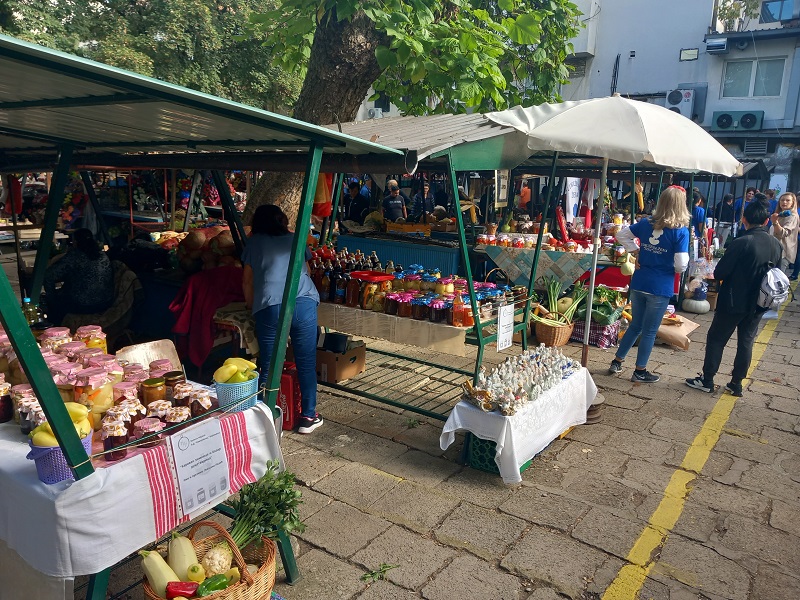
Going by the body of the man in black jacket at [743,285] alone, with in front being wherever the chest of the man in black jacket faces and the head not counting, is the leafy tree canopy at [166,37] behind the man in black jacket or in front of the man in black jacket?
in front

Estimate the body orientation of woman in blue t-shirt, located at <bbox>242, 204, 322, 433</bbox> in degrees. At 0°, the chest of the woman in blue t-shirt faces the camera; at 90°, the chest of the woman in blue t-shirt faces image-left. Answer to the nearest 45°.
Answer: approximately 225°

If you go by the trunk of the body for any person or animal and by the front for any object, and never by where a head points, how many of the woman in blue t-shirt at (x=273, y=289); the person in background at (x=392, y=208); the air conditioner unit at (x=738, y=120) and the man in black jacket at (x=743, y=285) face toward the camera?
2

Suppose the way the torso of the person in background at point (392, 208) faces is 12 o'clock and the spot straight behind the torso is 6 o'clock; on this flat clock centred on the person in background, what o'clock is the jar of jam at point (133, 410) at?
The jar of jam is roughly at 12 o'clock from the person in background.

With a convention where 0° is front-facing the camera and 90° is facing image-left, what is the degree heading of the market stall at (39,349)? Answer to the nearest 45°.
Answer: approximately 315°

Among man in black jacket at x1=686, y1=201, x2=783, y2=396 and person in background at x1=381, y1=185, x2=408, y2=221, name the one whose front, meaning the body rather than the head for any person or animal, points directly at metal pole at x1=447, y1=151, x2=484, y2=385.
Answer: the person in background

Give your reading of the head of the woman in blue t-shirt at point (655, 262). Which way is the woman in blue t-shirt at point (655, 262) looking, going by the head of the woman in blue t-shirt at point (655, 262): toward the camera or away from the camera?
away from the camera

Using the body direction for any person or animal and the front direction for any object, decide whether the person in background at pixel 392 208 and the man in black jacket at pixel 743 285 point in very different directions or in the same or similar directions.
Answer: very different directions

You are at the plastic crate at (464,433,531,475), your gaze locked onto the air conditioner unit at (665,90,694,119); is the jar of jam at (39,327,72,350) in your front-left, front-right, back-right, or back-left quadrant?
back-left

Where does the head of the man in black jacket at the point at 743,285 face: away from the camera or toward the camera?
away from the camera

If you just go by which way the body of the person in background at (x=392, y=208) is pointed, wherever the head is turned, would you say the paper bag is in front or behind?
in front
